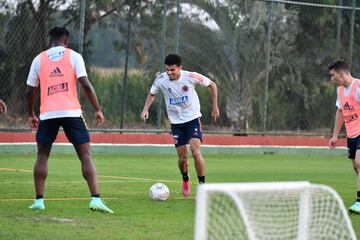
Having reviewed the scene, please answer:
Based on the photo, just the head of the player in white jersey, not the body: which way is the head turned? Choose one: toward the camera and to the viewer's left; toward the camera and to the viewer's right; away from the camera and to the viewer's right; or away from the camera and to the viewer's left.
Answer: toward the camera and to the viewer's left

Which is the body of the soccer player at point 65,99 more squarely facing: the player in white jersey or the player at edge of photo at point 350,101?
the player in white jersey

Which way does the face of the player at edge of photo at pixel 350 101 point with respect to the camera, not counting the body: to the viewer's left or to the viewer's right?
to the viewer's left

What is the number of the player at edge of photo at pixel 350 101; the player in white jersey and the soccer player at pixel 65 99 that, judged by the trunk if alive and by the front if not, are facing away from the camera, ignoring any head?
1

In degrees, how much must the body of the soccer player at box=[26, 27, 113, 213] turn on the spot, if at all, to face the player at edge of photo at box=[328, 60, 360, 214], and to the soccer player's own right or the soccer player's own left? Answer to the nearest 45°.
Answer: approximately 90° to the soccer player's own right

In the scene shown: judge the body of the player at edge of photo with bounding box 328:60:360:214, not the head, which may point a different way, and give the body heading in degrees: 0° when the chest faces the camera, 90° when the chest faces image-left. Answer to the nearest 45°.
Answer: approximately 45°

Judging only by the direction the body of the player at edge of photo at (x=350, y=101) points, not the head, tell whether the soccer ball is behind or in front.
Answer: in front

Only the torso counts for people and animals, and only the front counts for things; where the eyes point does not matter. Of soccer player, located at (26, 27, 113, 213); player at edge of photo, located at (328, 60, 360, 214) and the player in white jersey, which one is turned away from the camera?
the soccer player

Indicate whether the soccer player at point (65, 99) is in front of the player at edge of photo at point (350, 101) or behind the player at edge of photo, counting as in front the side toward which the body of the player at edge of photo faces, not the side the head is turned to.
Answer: in front

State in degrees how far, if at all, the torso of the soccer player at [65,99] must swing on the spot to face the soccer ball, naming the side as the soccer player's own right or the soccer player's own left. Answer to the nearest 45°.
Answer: approximately 45° to the soccer player's own right

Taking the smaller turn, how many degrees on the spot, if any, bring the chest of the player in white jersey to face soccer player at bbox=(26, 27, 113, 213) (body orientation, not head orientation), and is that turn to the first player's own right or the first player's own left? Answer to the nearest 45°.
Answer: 0° — they already face them

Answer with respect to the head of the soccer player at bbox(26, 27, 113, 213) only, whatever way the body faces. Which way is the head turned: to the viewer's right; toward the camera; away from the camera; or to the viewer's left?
away from the camera

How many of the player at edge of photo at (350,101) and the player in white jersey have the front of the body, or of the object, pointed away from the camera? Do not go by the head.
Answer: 0

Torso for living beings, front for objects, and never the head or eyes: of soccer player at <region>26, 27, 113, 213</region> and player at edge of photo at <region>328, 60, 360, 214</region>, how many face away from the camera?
1

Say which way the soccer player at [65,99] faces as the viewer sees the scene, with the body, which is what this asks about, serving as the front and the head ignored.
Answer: away from the camera

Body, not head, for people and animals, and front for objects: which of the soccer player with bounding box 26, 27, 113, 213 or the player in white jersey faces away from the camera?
the soccer player
